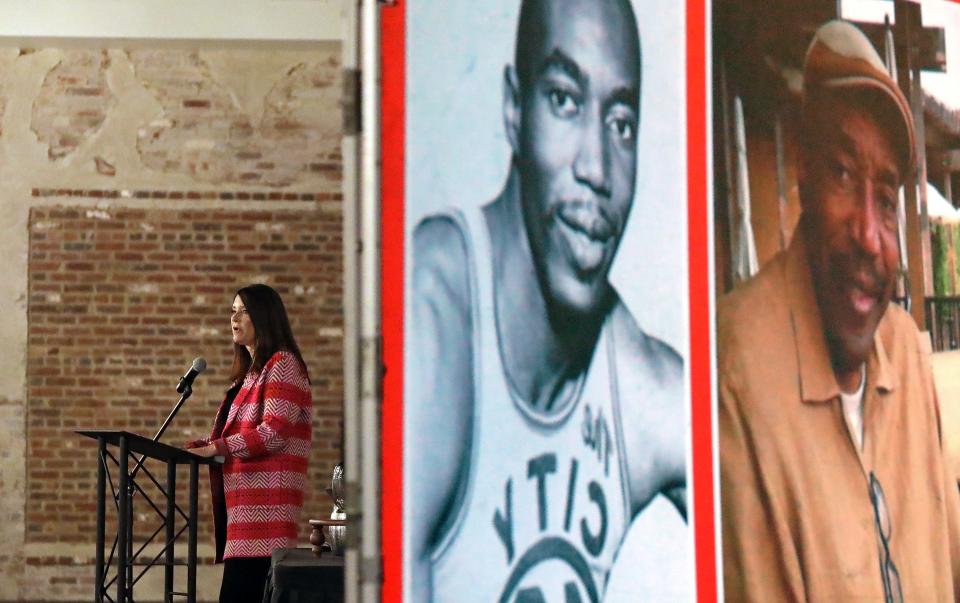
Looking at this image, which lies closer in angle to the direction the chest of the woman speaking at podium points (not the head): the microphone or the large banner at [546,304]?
the microphone

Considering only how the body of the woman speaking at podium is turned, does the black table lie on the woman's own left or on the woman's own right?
on the woman's own left

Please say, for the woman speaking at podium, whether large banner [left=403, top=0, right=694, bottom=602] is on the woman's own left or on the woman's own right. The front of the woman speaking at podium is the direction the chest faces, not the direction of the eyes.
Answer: on the woman's own left

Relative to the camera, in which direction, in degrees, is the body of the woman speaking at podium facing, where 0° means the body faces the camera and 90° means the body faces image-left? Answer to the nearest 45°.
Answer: approximately 90°

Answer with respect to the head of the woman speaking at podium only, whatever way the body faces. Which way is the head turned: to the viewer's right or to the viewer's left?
to the viewer's left
